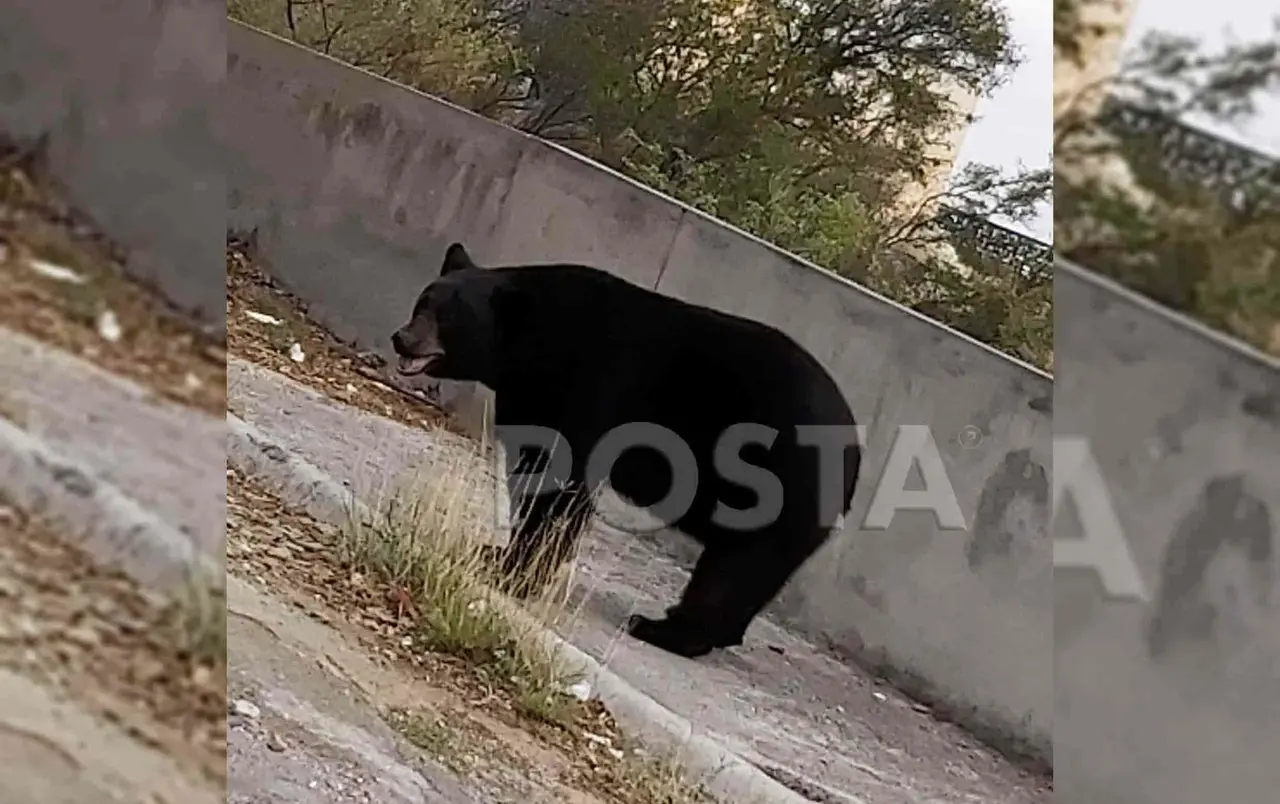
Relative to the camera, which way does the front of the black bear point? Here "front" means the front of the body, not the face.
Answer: to the viewer's left
